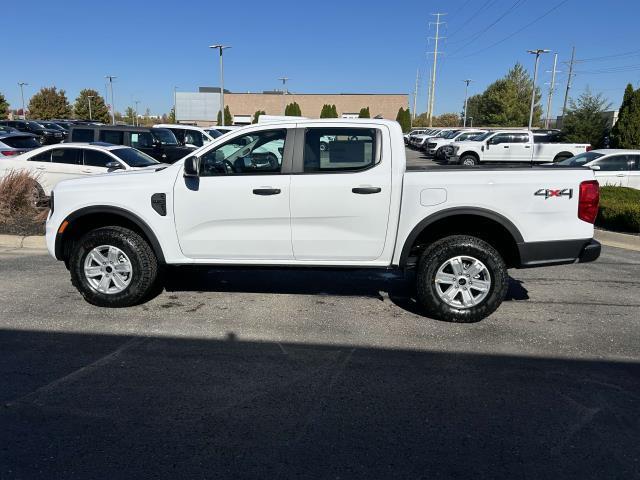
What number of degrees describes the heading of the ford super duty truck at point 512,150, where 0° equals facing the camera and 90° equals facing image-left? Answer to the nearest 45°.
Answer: approximately 90°

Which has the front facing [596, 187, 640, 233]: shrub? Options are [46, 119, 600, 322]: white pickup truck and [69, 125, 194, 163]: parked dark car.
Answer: the parked dark car

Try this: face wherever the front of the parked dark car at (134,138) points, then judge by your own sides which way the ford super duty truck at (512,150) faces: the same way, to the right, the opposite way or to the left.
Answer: the opposite way

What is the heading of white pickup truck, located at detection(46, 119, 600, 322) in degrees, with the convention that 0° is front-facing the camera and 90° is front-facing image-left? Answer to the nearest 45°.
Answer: approximately 90°

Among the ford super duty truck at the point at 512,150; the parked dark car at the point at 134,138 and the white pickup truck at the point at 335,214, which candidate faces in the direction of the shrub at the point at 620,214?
the parked dark car

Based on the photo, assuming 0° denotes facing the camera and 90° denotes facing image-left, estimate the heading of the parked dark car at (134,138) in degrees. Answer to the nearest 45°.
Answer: approximately 315°

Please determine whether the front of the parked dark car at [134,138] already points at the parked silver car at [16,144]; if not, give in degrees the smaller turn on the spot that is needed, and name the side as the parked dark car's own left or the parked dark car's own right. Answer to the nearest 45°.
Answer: approximately 135° to the parked dark car's own right

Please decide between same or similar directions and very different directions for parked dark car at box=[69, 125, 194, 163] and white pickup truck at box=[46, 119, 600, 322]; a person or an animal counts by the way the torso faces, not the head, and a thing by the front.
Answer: very different directions

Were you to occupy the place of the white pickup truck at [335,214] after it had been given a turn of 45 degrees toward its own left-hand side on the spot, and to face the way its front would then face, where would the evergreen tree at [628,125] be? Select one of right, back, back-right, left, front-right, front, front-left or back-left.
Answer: back

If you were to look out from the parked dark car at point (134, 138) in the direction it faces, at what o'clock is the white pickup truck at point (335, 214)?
The white pickup truck is roughly at 1 o'clock from the parked dark car.
